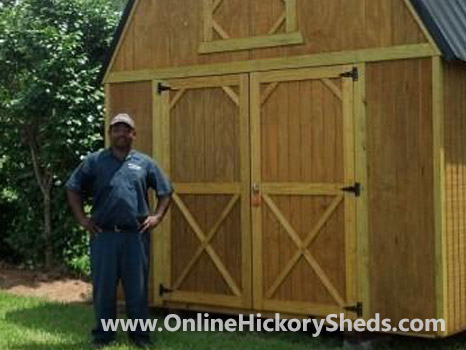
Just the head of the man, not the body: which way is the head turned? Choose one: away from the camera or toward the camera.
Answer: toward the camera

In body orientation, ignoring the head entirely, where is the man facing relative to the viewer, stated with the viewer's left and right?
facing the viewer

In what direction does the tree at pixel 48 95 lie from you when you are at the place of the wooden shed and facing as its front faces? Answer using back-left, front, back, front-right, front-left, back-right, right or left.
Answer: right

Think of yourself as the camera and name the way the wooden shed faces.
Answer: facing the viewer and to the left of the viewer

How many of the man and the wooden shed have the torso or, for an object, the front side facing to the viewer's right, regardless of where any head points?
0

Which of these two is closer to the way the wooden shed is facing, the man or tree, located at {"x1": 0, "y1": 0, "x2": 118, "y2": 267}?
the man

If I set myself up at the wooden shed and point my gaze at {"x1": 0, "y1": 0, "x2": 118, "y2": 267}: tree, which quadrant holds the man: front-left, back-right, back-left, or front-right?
front-left
